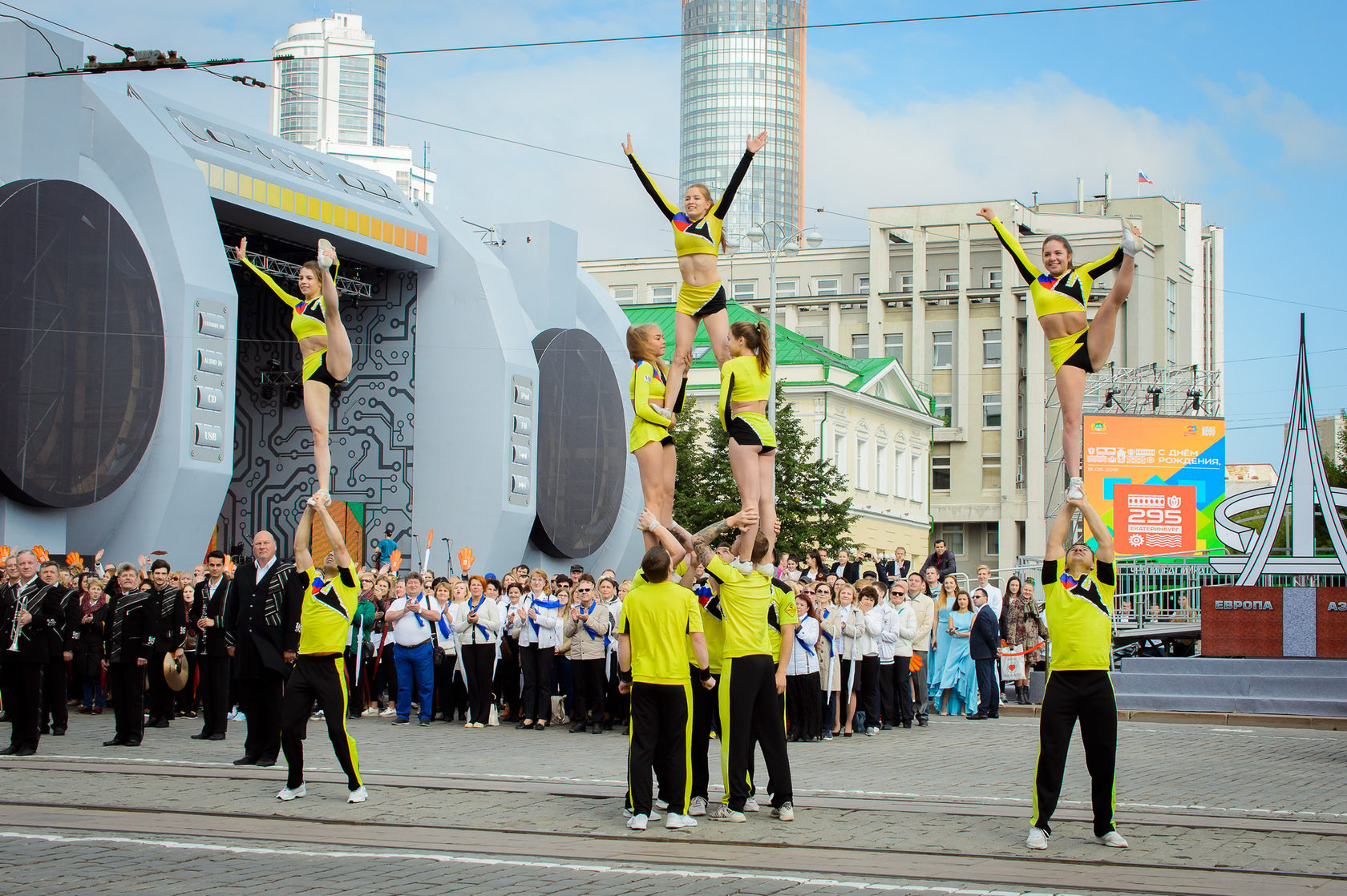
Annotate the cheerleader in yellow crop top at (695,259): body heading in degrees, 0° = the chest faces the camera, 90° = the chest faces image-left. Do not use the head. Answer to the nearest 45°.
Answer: approximately 0°

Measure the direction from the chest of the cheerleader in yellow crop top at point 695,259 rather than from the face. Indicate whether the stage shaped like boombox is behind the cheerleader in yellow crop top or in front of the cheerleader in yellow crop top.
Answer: behind

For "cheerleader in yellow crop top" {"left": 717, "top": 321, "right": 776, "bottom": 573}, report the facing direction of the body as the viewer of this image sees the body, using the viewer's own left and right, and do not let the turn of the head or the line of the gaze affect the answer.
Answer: facing away from the viewer and to the left of the viewer

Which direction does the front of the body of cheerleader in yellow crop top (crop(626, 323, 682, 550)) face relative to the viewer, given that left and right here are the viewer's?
facing to the right of the viewer
